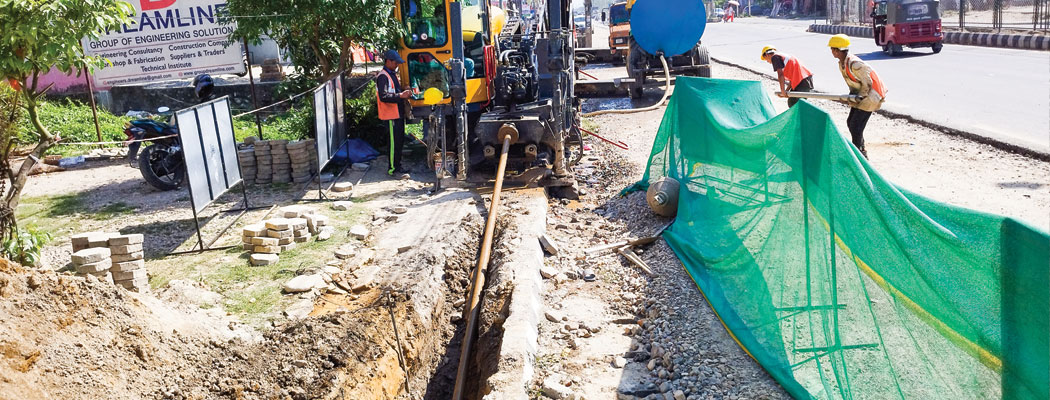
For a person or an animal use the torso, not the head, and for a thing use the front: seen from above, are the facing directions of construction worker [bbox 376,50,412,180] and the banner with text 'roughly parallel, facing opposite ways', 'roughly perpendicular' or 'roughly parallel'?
roughly perpendicular

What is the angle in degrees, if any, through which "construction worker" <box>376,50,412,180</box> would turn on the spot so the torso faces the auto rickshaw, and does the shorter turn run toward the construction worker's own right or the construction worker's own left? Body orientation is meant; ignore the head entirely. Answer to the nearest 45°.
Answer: approximately 45° to the construction worker's own left

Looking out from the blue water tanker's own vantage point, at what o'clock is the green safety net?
The green safety net is roughly at 6 o'clock from the blue water tanker.

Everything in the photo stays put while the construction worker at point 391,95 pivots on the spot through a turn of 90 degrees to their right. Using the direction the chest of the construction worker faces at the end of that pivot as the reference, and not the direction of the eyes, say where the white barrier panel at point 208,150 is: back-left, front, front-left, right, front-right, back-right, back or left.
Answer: front-right

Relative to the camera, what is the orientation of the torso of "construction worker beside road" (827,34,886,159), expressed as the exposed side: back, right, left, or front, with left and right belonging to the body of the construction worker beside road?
left

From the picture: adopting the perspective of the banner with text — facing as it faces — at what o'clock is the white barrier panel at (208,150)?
The white barrier panel is roughly at 12 o'clock from the banner with text.

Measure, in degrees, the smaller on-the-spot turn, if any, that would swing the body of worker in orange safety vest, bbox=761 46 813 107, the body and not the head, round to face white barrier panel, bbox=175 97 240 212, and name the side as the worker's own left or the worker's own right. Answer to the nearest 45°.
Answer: approximately 45° to the worker's own left

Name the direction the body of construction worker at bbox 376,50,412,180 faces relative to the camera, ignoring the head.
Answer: to the viewer's right

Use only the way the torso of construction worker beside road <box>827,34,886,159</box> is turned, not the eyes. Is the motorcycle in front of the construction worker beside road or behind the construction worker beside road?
in front

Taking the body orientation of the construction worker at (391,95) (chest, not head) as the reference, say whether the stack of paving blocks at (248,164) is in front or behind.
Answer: behind

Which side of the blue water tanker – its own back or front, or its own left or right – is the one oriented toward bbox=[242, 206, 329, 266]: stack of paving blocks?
back

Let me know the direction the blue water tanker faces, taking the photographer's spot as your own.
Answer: facing away from the viewer
